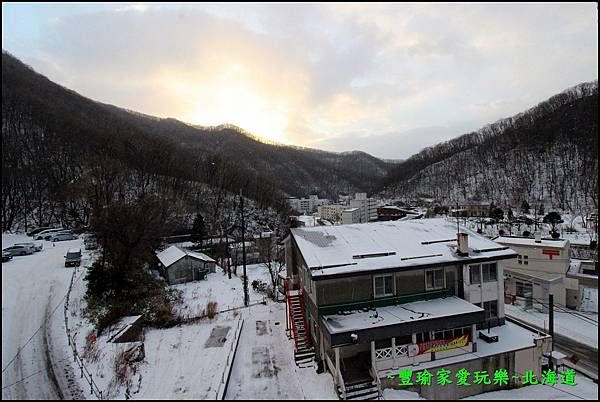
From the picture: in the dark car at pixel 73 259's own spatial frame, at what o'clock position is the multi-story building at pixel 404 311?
The multi-story building is roughly at 11 o'clock from the dark car.

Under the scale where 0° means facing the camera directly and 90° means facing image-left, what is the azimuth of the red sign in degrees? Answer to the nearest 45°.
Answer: approximately 0°

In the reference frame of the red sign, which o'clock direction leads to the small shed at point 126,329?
The small shed is roughly at 1 o'clock from the red sign.

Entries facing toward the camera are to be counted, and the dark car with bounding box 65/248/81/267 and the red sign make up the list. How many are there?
2

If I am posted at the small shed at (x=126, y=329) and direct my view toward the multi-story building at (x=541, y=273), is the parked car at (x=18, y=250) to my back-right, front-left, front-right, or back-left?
back-left

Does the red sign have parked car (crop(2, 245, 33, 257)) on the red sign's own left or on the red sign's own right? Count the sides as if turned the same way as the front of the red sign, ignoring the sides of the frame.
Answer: on the red sign's own right

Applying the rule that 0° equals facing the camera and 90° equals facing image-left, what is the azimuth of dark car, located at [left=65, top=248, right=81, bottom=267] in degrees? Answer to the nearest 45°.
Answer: approximately 0°

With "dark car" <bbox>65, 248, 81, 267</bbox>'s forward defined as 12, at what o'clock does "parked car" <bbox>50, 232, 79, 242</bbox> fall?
The parked car is roughly at 6 o'clock from the dark car.

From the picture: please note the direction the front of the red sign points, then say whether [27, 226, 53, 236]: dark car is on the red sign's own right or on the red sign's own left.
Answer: on the red sign's own right

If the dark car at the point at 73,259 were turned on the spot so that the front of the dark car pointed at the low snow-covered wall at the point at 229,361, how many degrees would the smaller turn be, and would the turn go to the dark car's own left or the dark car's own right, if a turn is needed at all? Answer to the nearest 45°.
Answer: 0° — it already faces it

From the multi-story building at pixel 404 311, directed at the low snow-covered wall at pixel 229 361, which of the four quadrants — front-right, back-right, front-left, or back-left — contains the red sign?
back-right

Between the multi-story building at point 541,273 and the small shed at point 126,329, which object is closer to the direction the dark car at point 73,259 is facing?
the small shed

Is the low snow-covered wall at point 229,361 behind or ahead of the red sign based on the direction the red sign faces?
ahead
